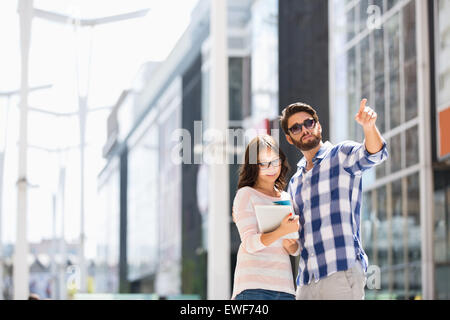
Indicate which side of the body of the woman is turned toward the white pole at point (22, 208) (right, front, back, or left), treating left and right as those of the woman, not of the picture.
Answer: back

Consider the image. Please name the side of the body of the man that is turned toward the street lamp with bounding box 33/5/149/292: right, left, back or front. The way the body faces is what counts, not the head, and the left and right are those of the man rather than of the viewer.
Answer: right

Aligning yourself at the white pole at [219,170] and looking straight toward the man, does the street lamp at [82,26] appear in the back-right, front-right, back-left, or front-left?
back-right

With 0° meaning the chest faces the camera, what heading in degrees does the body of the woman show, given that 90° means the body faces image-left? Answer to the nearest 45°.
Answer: approximately 315°

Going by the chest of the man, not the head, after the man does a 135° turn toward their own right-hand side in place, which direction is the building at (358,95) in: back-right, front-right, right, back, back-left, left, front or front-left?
front

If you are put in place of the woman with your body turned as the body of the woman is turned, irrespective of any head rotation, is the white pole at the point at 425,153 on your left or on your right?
on your left

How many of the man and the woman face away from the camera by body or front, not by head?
0

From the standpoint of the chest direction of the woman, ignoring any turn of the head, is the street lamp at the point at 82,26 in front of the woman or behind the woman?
behind

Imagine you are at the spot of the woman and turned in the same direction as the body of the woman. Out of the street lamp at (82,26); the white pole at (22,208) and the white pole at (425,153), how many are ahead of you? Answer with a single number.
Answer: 0

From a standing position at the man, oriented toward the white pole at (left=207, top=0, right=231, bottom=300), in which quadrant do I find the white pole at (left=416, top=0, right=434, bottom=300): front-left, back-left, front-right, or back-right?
front-right

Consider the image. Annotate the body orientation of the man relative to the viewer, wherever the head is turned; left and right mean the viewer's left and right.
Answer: facing the viewer and to the left of the viewer

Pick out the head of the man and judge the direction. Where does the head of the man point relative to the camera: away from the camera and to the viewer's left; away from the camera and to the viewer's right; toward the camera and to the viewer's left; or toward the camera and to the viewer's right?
toward the camera and to the viewer's right

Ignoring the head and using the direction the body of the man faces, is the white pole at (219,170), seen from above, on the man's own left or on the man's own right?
on the man's own right

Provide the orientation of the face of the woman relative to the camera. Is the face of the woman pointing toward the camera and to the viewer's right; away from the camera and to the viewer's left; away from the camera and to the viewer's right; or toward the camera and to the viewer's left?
toward the camera and to the viewer's right
